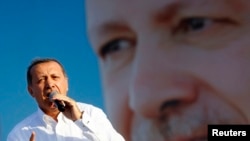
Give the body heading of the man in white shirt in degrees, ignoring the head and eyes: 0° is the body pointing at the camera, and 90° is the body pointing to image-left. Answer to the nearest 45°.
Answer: approximately 0°
